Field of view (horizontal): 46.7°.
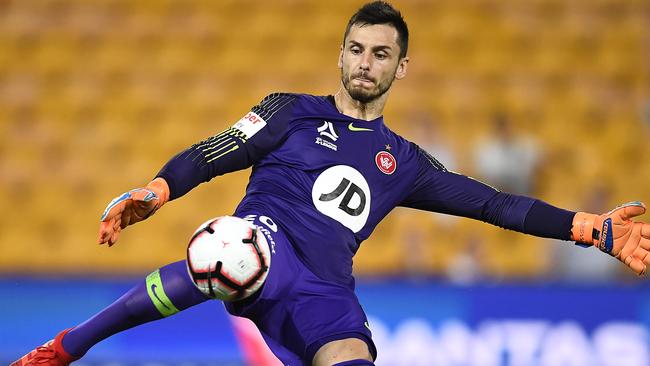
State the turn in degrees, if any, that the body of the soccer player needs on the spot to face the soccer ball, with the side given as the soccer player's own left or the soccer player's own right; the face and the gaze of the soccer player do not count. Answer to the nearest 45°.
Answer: approximately 45° to the soccer player's own right

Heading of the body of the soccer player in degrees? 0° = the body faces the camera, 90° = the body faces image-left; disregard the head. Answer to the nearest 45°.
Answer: approximately 0°
